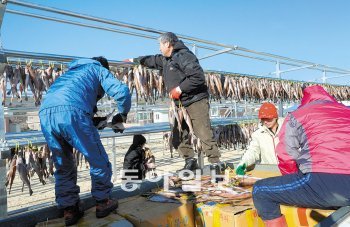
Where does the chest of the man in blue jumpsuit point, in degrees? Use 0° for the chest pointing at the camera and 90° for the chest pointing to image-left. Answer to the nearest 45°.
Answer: approximately 225°

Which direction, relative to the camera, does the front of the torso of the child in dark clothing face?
to the viewer's right

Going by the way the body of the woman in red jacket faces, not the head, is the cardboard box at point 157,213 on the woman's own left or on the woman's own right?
on the woman's own left

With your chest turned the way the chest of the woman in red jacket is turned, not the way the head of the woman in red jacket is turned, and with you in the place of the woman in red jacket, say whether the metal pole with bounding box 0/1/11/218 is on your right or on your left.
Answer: on your left

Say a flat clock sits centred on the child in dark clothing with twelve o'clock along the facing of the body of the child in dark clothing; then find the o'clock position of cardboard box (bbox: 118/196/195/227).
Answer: The cardboard box is roughly at 3 o'clock from the child in dark clothing.

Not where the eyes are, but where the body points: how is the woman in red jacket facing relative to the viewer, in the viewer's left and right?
facing away from the viewer and to the left of the viewer

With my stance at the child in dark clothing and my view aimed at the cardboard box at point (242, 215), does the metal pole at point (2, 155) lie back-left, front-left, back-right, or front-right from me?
front-right

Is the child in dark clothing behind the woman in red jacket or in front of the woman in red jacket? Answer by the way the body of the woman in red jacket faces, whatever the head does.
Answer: in front

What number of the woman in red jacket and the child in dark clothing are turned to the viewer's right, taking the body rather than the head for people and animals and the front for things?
1

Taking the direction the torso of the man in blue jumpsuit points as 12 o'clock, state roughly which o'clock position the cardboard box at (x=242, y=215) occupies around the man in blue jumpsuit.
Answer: The cardboard box is roughly at 2 o'clock from the man in blue jumpsuit.

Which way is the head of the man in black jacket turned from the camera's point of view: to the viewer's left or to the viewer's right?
to the viewer's left

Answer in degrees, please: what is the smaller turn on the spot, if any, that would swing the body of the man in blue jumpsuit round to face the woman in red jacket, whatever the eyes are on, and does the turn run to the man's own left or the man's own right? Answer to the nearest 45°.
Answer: approximately 90° to the man's own right
